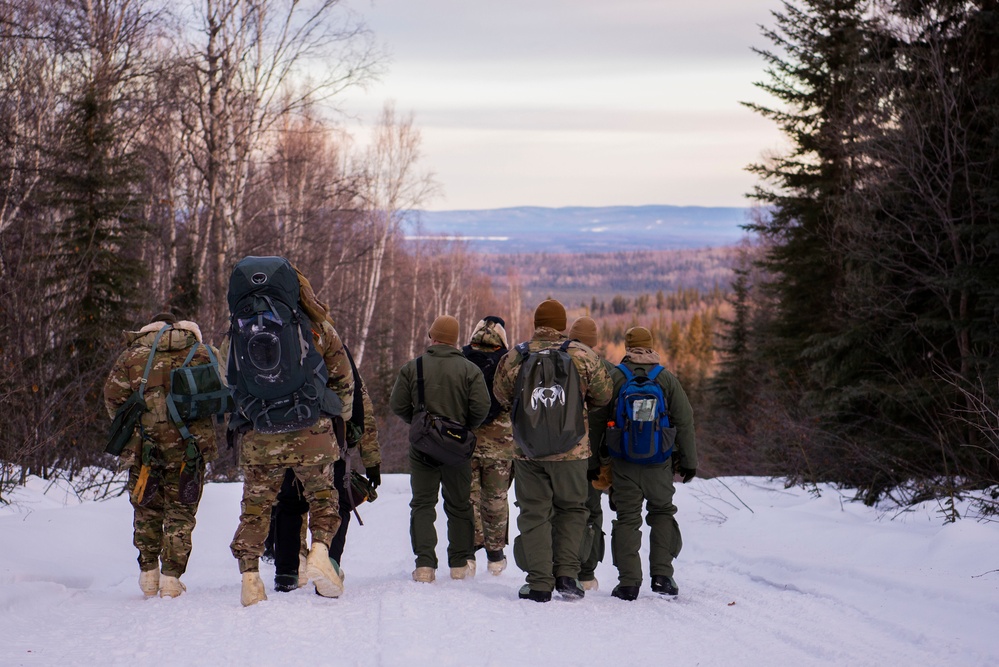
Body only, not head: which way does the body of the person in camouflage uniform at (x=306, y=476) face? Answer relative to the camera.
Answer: away from the camera

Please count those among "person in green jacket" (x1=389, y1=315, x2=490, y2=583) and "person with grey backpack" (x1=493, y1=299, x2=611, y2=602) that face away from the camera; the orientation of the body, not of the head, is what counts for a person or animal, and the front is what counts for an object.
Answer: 2

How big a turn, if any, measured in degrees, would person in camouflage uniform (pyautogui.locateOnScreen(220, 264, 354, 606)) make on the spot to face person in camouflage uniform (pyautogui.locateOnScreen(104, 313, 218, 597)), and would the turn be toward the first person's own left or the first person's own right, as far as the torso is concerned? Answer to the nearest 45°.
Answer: approximately 45° to the first person's own left

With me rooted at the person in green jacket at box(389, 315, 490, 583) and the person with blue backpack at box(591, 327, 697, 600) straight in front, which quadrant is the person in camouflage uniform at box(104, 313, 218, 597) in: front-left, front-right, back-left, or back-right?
back-right

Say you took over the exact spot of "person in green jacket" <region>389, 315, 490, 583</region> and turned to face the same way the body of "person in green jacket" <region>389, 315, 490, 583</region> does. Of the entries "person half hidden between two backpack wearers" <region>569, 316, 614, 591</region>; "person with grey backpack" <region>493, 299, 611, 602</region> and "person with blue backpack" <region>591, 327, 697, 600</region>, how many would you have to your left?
0

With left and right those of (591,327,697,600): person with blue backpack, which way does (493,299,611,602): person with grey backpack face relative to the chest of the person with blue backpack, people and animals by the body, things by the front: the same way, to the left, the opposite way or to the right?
the same way

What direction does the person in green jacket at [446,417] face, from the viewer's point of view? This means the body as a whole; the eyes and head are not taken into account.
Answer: away from the camera

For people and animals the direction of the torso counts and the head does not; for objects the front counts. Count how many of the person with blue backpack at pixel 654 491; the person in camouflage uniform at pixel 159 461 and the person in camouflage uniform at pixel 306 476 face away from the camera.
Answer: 3

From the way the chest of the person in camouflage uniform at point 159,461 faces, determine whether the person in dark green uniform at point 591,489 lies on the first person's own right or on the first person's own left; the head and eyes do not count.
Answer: on the first person's own right

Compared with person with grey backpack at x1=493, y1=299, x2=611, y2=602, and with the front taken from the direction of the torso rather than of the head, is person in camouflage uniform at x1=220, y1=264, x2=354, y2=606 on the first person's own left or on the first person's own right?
on the first person's own left

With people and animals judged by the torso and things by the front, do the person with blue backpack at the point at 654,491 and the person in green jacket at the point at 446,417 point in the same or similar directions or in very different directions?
same or similar directions

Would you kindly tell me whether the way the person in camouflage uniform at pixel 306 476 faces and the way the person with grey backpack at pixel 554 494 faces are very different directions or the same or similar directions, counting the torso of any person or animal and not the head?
same or similar directions

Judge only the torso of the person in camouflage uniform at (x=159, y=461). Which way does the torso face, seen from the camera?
away from the camera

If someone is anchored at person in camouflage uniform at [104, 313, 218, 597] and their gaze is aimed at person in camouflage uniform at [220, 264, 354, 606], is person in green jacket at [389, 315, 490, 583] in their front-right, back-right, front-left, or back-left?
front-left

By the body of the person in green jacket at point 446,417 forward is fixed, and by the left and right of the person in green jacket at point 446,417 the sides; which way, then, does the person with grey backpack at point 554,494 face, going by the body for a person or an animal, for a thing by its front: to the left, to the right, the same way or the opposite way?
the same way

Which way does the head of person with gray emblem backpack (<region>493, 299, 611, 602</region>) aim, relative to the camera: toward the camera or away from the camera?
away from the camera

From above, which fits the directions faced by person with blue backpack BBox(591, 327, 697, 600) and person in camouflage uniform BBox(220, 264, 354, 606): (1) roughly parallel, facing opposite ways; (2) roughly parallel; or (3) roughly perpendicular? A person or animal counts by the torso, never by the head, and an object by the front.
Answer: roughly parallel

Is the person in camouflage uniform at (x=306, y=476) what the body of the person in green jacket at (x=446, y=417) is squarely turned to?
no

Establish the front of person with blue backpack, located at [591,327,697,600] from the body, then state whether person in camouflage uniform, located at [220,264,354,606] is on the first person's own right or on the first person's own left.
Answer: on the first person's own left

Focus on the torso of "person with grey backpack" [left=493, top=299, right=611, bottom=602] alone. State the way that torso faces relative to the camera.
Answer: away from the camera
